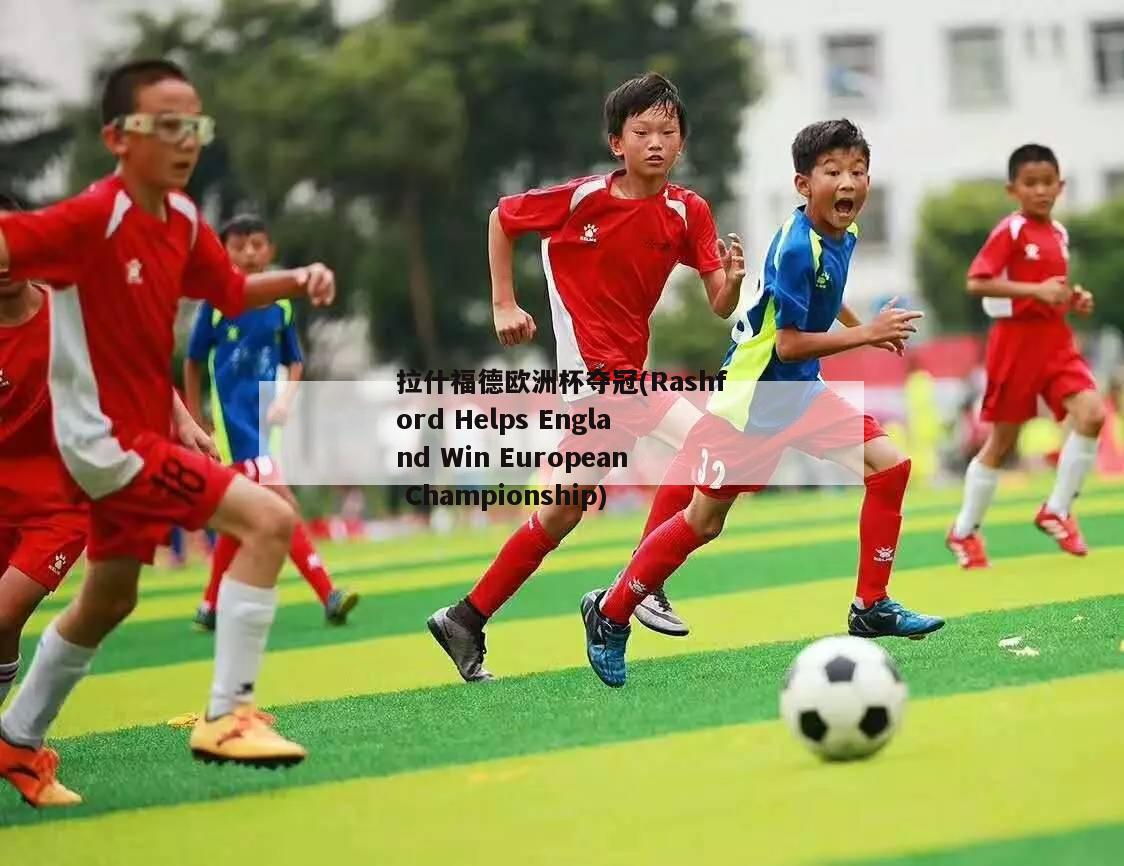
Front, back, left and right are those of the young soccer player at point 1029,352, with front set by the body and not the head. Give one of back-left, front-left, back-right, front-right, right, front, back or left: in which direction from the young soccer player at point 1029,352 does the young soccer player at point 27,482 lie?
right

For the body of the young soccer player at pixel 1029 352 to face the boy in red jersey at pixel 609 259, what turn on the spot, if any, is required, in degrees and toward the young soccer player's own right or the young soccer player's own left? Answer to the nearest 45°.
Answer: approximately 90° to the young soccer player's own right

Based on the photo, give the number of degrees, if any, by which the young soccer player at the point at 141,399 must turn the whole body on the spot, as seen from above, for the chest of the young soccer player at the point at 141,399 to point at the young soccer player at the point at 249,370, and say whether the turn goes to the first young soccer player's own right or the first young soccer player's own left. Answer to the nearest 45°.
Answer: approximately 135° to the first young soccer player's own left

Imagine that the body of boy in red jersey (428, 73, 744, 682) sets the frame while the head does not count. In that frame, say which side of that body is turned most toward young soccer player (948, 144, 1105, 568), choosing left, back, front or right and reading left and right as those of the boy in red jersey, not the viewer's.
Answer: left

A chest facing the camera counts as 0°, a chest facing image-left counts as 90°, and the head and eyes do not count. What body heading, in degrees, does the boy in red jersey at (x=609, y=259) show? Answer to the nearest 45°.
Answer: approximately 315°

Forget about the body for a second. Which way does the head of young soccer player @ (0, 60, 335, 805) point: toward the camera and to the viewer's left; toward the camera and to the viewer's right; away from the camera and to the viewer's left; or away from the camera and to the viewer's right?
toward the camera and to the viewer's right

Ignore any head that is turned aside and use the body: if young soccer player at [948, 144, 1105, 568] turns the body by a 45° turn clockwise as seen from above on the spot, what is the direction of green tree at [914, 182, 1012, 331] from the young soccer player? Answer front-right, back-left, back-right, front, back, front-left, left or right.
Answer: back

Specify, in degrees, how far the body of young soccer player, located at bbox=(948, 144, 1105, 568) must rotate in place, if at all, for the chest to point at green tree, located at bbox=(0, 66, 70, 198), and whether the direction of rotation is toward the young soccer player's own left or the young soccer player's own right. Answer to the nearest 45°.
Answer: approximately 180°
